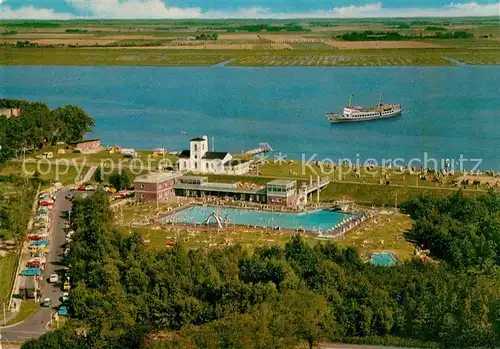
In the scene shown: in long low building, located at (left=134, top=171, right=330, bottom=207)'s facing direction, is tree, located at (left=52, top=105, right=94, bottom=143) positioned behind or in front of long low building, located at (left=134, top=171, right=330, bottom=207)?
behind

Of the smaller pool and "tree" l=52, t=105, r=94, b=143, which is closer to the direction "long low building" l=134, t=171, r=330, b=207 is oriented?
the smaller pool

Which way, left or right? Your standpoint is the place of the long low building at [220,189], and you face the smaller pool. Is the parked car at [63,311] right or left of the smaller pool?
right

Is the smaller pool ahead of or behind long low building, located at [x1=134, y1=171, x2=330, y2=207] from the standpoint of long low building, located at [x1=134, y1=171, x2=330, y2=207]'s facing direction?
ahead

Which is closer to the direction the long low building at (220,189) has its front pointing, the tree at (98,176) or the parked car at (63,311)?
the parked car

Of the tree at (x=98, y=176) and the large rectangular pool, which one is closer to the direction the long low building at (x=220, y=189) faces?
the large rectangular pool

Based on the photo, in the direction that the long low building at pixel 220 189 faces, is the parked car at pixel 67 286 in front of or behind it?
in front

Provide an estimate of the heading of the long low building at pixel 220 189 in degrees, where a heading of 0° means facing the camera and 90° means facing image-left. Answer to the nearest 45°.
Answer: approximately 0°

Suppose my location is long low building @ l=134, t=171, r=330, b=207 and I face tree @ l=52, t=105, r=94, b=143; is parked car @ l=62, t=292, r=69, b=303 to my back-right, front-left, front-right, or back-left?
back-left

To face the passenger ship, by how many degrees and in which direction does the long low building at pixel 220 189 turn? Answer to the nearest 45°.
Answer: approximately 135° to its left

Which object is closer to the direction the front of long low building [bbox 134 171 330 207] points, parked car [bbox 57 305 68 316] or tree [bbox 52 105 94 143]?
the parked car

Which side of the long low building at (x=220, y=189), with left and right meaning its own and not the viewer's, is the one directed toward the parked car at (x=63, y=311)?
front

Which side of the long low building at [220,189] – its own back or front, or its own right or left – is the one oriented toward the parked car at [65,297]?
front

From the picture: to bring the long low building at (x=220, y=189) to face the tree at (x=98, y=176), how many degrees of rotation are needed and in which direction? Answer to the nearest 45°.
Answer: approximately 135° to its right
